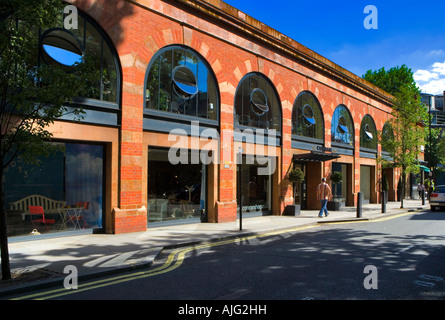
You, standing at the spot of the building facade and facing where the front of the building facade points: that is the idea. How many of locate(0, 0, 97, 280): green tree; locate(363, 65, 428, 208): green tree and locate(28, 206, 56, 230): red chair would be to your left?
1

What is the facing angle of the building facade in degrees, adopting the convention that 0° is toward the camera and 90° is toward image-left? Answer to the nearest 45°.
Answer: approximately 315°

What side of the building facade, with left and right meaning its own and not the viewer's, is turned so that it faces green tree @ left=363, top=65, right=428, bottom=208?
left

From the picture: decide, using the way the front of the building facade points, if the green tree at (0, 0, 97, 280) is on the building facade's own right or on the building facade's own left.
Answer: on the building facade's own right
